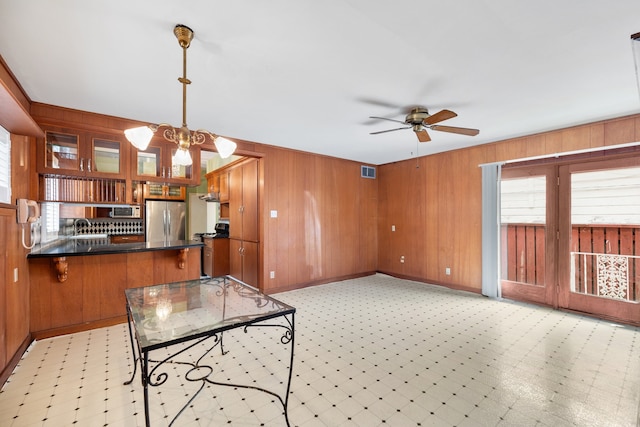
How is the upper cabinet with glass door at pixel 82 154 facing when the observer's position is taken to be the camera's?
facing the viewer

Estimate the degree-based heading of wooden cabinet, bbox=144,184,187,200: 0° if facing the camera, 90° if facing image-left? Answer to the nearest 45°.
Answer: approximately 0°

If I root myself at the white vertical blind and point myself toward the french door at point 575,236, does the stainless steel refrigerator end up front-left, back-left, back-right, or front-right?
back-right

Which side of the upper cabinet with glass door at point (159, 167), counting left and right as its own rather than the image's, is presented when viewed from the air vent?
left

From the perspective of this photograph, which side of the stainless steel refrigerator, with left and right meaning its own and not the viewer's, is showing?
front

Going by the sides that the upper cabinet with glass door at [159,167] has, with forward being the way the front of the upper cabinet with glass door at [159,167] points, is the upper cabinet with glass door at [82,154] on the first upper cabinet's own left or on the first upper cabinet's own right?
on the first upper cabinet's own right

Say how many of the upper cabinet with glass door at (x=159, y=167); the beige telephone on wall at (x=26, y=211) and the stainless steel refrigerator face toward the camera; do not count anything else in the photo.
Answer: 2

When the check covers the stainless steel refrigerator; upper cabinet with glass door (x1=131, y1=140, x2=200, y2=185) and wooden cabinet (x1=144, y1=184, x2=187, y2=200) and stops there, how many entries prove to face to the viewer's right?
0

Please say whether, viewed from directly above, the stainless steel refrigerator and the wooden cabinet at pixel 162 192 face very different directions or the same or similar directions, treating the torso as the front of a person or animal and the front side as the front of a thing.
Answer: same or similar directions

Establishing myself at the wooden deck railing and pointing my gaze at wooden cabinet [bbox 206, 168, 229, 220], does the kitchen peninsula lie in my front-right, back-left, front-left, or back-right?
front-left

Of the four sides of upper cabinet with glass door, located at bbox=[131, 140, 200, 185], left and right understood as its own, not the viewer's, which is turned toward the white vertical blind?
left

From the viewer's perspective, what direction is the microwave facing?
toward the camera

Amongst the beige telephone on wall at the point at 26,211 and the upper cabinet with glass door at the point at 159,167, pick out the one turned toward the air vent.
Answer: the beige telephone on wall

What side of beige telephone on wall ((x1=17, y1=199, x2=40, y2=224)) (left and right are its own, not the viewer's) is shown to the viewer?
right

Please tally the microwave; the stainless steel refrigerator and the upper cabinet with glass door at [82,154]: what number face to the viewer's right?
0

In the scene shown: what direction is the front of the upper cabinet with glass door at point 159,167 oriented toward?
toward the camera

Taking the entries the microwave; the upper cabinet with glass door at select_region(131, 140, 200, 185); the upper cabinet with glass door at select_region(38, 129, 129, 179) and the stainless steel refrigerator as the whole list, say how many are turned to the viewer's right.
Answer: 0

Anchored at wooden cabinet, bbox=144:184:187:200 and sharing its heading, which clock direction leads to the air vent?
The air vent is roughly at 10 o'clock from the wooden cabinet.
